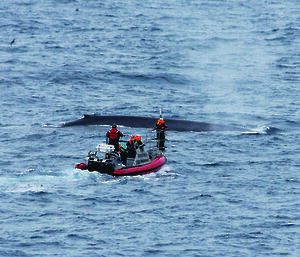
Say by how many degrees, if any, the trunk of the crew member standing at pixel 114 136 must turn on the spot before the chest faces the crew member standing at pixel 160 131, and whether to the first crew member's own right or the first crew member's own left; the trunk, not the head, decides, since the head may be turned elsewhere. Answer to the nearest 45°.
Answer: approximately 45° to the first crew member's own right
